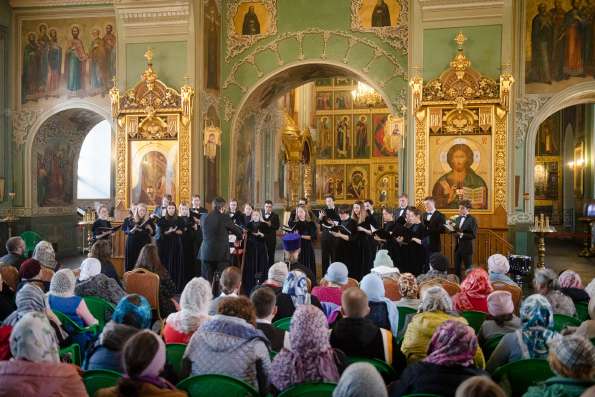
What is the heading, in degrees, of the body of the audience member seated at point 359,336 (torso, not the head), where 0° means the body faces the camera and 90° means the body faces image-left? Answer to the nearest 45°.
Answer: approximately 180°

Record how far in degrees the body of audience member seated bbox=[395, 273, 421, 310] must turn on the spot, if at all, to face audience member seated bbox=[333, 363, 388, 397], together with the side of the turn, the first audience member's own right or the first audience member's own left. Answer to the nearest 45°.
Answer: approximately 180°

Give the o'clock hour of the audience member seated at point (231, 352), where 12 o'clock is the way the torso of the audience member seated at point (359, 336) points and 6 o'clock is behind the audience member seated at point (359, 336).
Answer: the audience member seated at point (231, 352) is roughly at 8 o'clock from the audience member seated at point (359, 336).

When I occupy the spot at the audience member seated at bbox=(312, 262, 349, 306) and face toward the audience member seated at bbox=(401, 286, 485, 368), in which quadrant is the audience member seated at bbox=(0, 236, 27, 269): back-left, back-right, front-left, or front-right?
back-right

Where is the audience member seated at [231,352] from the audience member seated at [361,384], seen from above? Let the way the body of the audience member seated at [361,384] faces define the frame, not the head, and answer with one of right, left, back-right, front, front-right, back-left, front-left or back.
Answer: front-left

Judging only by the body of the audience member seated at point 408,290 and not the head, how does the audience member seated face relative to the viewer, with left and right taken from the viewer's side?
facing away from the viewer

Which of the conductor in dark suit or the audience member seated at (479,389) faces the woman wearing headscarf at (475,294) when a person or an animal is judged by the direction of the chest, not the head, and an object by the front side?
the audience member seated

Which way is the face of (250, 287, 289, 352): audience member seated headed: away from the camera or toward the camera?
away from the camera

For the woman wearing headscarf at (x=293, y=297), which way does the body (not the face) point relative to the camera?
away from the camera

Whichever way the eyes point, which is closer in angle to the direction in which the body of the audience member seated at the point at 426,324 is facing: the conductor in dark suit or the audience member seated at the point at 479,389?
the conductor in dark suit

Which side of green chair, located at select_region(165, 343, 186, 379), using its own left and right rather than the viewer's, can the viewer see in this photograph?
back

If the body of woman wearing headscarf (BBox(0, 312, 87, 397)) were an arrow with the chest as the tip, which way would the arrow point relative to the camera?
away from the camera

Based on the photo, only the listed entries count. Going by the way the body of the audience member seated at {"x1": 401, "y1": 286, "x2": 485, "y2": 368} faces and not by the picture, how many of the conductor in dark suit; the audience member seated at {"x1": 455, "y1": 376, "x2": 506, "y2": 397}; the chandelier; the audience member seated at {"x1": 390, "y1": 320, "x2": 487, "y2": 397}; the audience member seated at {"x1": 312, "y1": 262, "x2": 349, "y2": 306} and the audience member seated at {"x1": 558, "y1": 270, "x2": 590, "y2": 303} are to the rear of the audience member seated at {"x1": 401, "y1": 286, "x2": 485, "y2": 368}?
2

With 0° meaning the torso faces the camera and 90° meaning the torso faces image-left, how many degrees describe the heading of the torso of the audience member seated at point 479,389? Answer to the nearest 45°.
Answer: approximately 180°

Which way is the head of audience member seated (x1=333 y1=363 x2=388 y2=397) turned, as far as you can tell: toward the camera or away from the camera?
away from the camera

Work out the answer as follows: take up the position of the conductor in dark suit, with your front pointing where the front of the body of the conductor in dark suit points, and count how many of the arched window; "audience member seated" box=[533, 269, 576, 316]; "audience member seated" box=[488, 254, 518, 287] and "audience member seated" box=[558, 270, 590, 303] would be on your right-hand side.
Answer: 3

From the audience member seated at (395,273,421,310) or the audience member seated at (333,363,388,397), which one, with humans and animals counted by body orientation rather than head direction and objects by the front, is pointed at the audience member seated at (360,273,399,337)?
the audience member seated at (333,363,388,397)

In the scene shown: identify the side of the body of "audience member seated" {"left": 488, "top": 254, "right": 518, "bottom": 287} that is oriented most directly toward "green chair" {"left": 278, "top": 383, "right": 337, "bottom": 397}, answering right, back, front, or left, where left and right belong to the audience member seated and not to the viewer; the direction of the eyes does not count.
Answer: back
